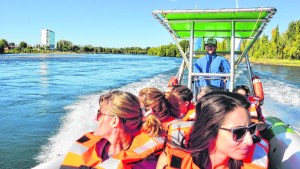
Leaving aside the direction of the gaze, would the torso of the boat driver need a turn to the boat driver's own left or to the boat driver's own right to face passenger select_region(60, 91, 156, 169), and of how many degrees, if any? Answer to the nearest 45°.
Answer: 0° — they already face them

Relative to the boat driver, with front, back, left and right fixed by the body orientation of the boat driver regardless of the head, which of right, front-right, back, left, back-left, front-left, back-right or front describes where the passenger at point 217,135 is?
front

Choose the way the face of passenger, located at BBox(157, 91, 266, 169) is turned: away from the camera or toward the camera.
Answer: toward the camera

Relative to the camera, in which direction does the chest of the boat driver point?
toward the camera

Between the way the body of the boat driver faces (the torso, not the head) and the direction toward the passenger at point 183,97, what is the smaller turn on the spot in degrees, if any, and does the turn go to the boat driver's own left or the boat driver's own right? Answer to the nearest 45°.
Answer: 0° — they already face them

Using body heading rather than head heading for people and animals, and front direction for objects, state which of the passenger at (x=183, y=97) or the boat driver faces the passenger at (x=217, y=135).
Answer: the boat driver

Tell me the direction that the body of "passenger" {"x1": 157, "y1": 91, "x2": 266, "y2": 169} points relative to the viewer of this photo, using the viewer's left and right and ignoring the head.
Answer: facing the viewer and to the right of the viewer

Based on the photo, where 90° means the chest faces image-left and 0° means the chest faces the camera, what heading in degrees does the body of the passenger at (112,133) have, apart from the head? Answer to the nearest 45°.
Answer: approximately 45°

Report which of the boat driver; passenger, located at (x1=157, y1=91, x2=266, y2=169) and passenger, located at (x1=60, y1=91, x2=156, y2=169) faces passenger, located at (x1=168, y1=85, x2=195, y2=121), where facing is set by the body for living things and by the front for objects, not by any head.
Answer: the boat driver
